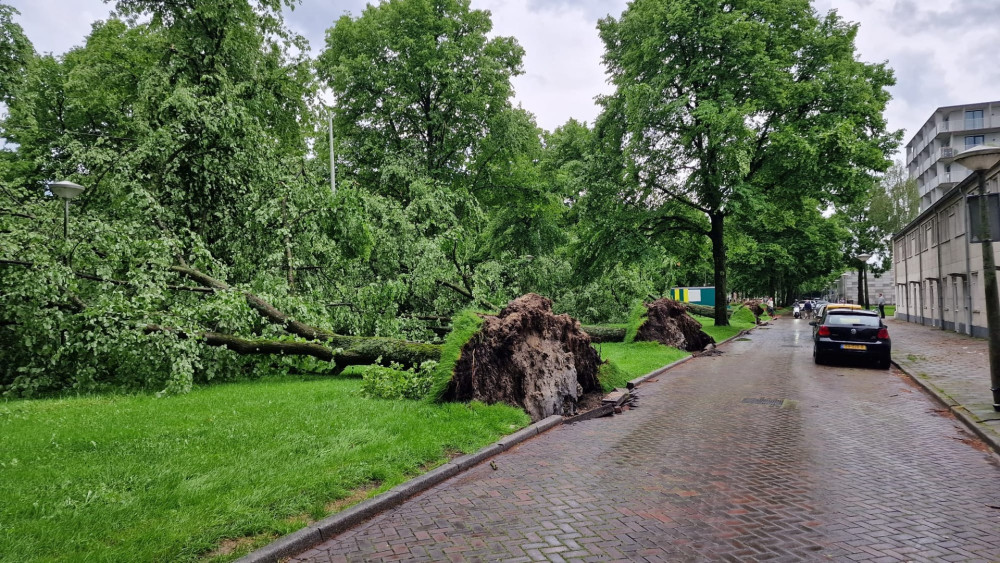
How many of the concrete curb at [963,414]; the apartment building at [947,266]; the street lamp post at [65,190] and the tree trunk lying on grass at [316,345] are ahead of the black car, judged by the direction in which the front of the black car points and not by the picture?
1

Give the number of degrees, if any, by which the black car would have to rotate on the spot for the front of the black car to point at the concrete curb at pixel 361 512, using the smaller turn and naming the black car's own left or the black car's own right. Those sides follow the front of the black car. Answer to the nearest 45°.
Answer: approximately 180°

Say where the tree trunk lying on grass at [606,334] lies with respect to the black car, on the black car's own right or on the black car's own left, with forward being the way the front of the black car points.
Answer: on the black car's own left

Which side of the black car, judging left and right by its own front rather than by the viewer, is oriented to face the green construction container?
front

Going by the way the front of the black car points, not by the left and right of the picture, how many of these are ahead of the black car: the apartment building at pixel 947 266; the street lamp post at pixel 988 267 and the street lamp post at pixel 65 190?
1

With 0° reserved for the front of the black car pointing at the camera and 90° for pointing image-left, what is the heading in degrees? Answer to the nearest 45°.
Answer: approximately 180°

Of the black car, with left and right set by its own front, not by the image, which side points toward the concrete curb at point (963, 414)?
back

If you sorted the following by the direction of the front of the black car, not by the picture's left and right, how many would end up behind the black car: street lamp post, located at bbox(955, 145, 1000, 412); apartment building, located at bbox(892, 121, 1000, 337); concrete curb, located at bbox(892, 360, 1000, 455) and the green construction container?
2

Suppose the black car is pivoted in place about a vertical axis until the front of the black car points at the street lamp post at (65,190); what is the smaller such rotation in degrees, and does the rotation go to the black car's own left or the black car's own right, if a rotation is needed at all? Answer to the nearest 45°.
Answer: approximately 135° to the black car's own left

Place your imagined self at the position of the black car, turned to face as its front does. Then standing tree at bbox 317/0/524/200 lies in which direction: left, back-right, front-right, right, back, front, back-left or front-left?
left

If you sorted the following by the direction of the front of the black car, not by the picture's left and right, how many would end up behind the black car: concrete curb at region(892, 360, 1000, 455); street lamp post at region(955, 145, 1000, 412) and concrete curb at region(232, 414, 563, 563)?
3

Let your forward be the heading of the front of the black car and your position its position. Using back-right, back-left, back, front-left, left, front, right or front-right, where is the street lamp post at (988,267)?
back

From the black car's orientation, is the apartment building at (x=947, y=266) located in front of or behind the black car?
in front

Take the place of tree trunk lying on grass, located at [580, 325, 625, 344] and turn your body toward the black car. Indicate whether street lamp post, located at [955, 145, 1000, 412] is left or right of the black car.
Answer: right
